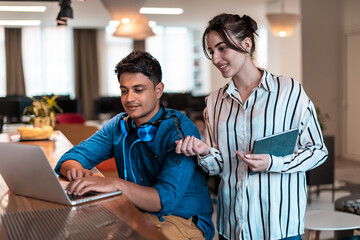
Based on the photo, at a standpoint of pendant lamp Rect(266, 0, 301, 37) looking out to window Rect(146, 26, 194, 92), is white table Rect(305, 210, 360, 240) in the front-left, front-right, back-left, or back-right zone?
back-left

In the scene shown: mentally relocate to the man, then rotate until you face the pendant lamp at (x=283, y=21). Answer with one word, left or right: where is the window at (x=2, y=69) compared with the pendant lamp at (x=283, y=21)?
left

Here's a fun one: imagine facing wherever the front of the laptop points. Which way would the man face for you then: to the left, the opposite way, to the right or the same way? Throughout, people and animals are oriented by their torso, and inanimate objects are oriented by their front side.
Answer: the opposite way

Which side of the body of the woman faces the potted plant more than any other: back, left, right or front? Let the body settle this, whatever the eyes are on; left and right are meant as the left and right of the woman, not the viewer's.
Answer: right

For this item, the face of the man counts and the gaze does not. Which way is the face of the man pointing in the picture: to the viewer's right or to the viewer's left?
to the viewer's left

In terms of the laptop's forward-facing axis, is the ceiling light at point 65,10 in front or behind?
in front

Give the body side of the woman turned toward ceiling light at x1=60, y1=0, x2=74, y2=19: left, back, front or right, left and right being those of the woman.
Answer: right

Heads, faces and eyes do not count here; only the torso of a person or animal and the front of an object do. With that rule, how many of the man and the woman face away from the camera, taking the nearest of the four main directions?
0

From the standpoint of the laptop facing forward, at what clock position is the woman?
The woman is roughly at 1 o'clock from the laptop.

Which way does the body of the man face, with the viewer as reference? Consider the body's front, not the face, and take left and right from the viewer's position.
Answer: facing the viewer and to the left of the viewer

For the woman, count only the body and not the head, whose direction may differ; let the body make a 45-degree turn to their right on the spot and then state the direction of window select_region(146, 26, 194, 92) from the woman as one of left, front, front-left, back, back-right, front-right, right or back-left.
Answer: right

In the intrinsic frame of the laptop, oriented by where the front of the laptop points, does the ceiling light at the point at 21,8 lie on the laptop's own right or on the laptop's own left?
on the laptop's own left

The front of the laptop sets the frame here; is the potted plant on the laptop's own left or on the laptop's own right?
on the laptop's own left
